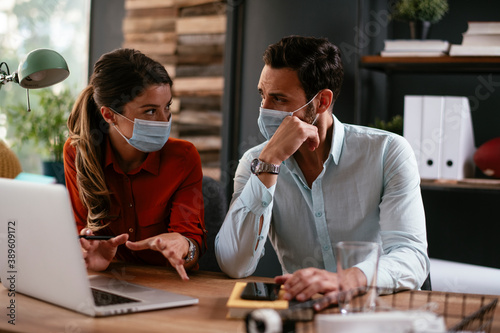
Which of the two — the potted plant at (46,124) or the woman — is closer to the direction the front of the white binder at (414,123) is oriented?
the woman

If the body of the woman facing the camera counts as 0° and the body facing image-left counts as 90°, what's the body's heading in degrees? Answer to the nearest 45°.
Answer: approximately 0°

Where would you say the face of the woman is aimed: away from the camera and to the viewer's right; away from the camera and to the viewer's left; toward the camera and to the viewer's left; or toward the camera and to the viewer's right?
toward the camera and to the viewer's right

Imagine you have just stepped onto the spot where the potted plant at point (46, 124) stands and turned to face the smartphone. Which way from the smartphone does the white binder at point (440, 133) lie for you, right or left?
left

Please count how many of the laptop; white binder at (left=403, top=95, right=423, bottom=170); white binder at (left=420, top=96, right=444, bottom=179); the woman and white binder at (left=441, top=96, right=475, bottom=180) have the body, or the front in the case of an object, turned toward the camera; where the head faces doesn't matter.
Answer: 4

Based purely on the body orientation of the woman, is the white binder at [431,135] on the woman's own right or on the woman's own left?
on the woman's own left

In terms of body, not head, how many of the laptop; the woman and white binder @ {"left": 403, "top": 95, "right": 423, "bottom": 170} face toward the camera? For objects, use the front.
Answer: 2
